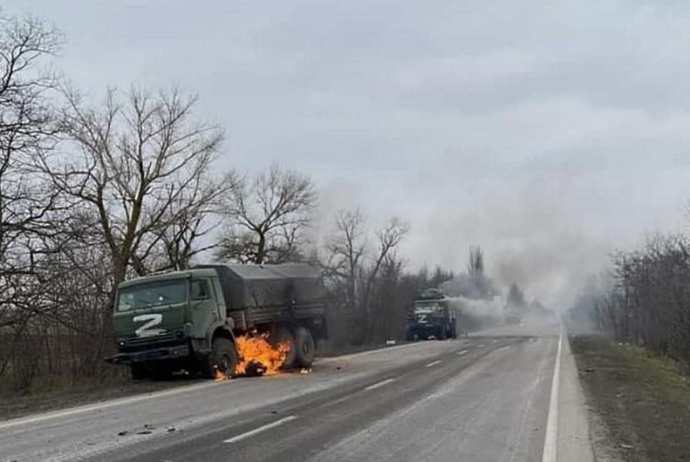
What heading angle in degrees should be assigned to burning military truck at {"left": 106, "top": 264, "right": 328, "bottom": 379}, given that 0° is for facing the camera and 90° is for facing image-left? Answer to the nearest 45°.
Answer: approximately 45°
